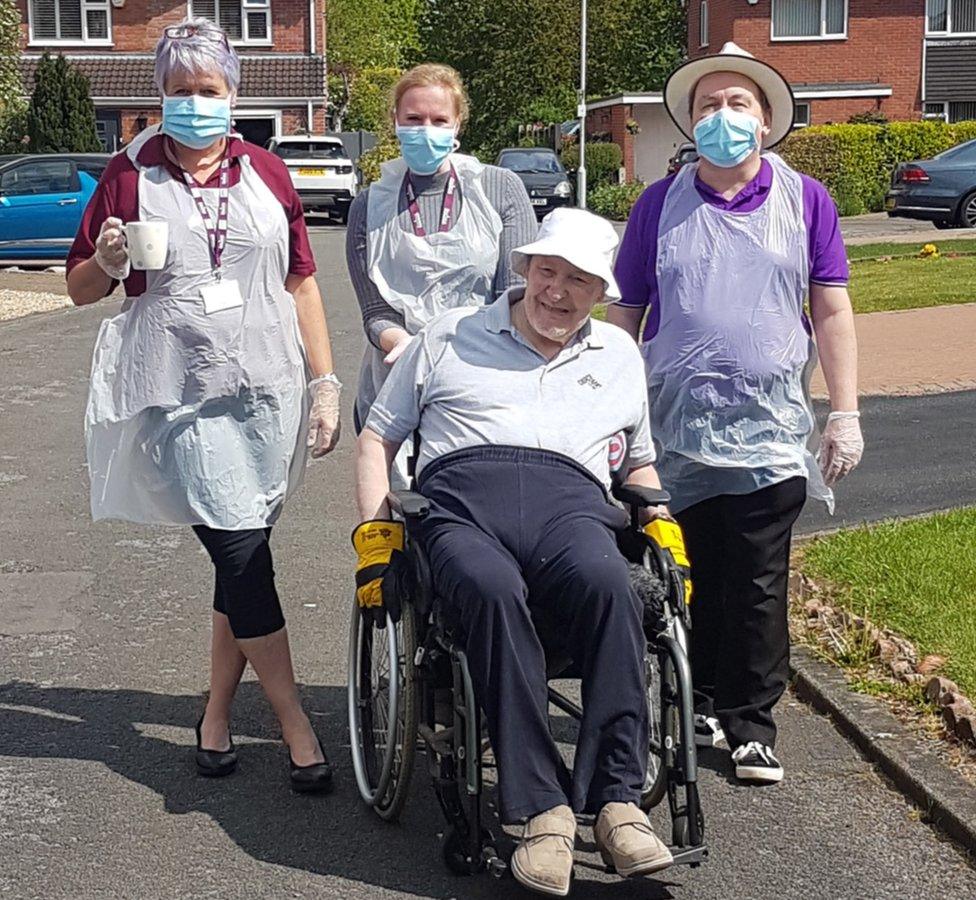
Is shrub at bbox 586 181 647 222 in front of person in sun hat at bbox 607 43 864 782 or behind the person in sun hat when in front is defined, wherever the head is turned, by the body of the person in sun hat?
behind

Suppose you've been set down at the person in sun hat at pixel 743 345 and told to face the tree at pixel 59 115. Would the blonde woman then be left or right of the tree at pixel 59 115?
left

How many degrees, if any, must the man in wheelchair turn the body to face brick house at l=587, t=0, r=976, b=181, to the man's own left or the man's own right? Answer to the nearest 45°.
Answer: approximately 180°

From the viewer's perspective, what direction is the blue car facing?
to the viewer's left

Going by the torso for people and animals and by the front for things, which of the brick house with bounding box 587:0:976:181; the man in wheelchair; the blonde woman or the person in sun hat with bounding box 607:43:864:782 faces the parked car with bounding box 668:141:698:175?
the brick house

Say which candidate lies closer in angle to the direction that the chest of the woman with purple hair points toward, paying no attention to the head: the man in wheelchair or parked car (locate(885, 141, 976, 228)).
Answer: the man in wheelchair

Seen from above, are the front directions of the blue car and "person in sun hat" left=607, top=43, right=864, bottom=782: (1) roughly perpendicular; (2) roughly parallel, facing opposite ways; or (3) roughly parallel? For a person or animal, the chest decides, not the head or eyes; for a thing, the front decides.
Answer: roughly perpendicular

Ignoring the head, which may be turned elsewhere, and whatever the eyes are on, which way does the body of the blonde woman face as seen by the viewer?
toward the camera

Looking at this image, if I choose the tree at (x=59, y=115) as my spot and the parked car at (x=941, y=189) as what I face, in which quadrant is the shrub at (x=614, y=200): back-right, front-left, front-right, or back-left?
front-left

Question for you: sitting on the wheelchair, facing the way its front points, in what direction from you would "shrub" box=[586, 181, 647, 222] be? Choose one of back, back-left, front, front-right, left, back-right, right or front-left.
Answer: back

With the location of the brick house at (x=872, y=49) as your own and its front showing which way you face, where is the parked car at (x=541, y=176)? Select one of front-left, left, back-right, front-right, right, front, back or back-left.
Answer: front-right

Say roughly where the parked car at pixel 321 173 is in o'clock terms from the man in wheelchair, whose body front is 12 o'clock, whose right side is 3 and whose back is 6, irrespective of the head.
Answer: The parked car is roughly at 6 o'clock from the man in wheelchair.

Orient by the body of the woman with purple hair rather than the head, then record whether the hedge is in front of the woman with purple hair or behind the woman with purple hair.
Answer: behind

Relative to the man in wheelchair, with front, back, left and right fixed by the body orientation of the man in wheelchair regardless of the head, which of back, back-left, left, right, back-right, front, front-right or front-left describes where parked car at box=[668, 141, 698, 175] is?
back

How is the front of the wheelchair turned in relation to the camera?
facing the viewer
